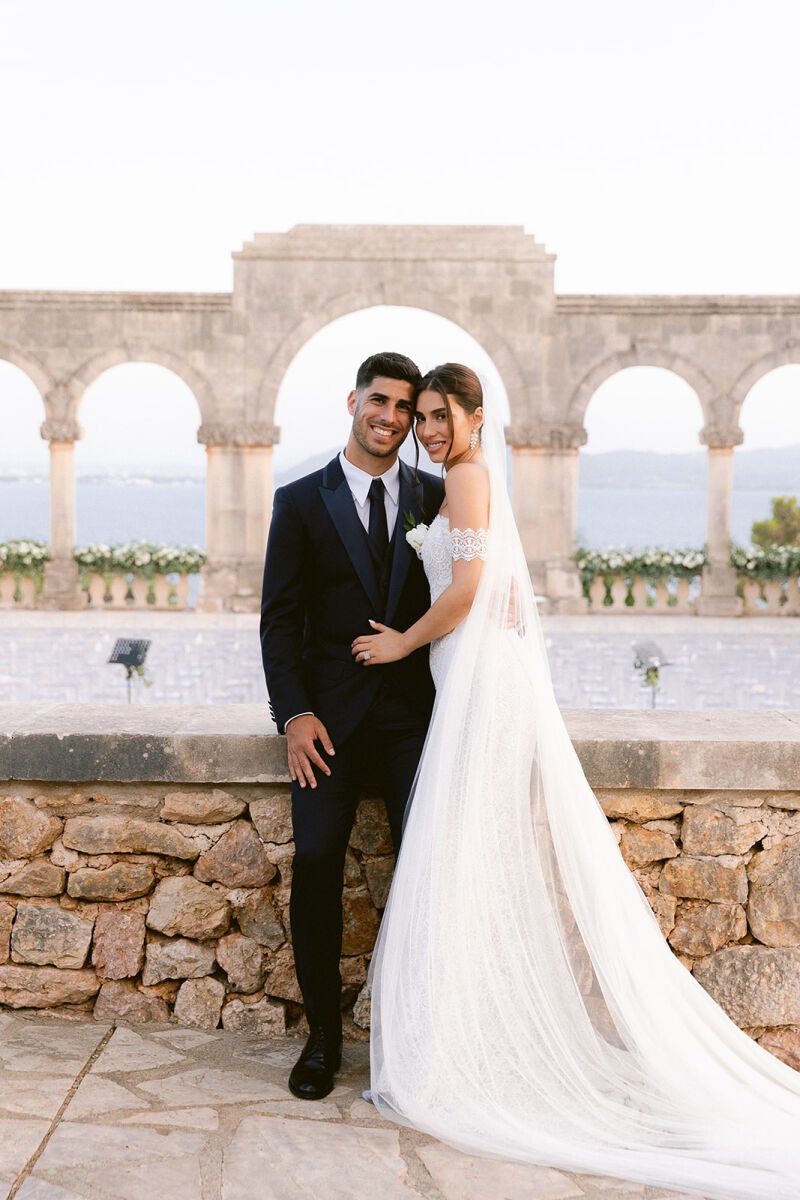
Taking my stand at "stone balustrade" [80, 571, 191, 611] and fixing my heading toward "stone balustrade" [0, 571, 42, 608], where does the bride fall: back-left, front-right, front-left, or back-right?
back-left

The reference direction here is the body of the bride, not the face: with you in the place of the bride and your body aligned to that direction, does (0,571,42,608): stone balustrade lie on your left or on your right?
on your right

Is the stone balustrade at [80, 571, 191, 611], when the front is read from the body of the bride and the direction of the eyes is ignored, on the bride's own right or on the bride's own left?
on the bride's own right

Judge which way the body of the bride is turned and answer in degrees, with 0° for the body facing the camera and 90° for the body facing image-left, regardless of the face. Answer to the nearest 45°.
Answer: approximately 90°
